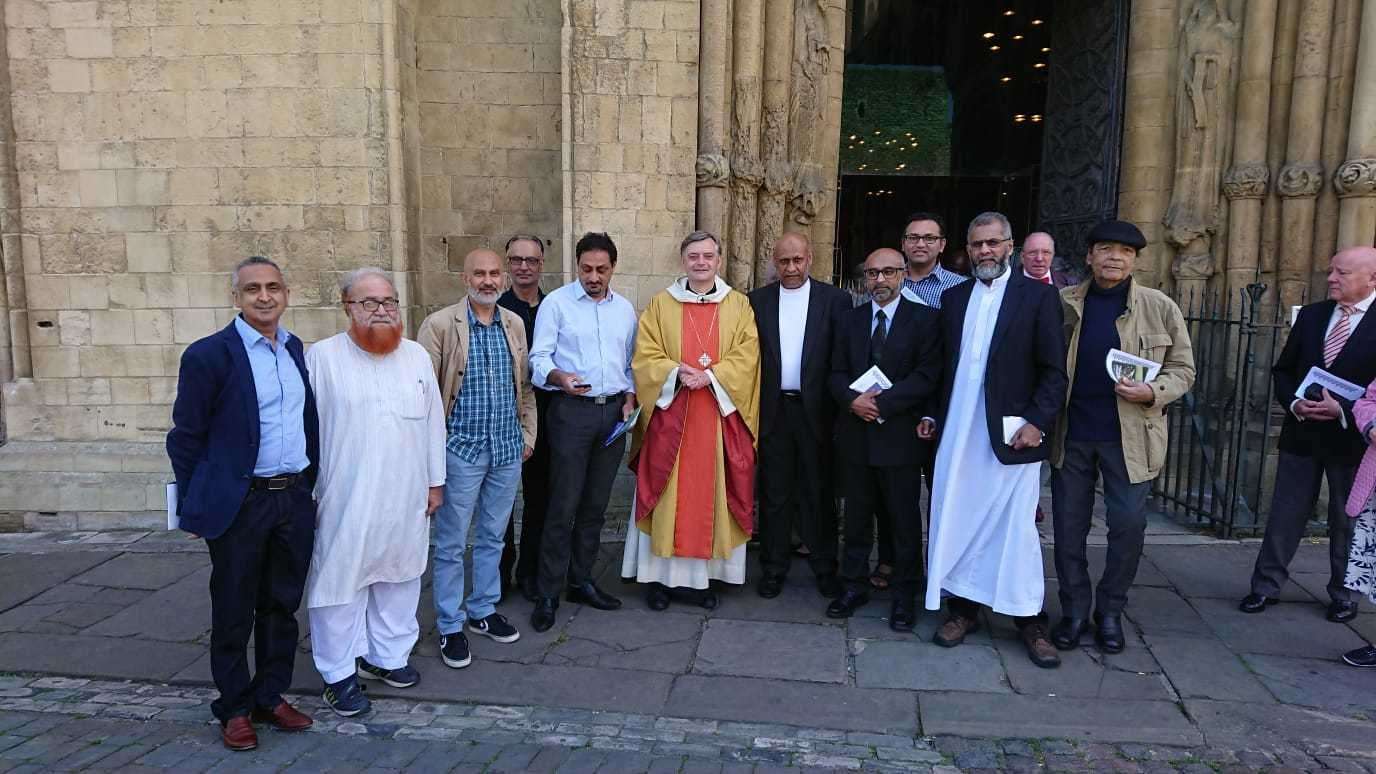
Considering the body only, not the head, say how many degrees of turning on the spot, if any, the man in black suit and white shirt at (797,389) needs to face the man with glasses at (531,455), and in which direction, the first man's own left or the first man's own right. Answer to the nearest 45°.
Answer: approximately 90° to the first man's own right

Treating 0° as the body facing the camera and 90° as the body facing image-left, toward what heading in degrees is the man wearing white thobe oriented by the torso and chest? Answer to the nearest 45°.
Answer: approximately 45°

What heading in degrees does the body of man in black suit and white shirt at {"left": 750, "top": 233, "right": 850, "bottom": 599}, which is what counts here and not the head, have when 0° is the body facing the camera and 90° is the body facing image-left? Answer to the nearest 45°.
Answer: approximately 0°

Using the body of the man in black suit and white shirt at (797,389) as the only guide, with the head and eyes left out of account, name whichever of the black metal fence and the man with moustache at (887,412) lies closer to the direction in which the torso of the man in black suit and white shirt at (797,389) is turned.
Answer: the man with moustache

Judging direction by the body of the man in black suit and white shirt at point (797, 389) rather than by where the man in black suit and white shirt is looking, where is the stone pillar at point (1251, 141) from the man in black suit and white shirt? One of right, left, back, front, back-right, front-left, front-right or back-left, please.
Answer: back-left

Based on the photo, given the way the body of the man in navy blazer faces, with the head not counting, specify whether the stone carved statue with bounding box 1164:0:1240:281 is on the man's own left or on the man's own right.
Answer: on the man's own left

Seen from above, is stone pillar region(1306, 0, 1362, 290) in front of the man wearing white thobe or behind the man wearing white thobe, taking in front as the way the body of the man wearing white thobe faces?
behind

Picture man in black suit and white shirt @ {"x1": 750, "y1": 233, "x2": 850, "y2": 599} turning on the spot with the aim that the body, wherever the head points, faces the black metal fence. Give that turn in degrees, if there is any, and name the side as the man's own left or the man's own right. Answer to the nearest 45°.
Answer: approximately 135° to the man's own left
